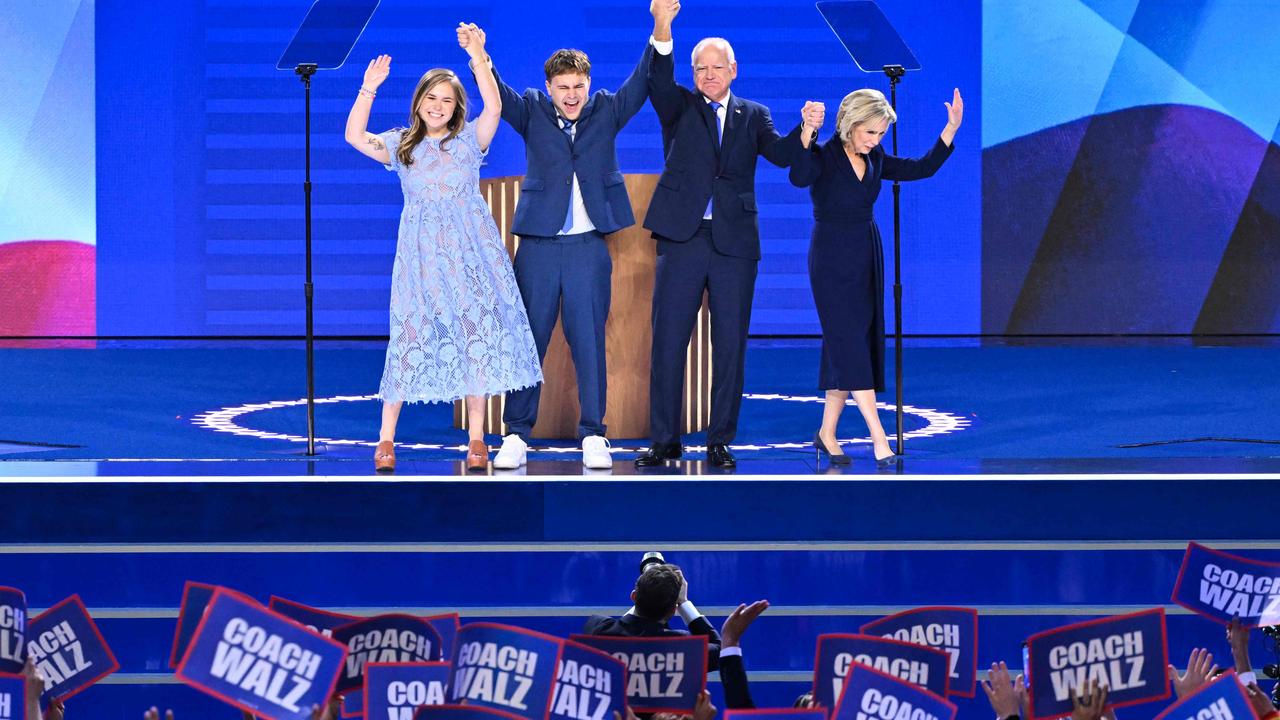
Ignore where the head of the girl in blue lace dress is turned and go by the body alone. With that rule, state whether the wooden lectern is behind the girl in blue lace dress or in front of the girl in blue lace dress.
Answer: behind

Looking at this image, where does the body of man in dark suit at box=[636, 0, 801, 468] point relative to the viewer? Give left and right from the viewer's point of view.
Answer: facing the viewer

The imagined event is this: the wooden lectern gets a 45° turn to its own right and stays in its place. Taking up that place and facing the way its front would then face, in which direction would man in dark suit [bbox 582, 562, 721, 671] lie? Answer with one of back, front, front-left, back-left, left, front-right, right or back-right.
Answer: front-left

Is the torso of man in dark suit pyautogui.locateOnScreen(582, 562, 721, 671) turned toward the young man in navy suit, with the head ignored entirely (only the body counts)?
yes

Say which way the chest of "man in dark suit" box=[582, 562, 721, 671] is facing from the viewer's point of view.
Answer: away from the camera

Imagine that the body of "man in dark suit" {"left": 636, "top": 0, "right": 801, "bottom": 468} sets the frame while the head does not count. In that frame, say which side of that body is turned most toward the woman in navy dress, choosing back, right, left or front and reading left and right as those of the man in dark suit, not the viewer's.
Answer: left

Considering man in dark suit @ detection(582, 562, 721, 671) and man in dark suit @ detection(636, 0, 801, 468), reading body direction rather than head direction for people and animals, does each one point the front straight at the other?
yes

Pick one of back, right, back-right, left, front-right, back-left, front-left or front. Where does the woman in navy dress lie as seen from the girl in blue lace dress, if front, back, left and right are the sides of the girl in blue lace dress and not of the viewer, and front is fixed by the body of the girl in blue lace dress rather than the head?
left

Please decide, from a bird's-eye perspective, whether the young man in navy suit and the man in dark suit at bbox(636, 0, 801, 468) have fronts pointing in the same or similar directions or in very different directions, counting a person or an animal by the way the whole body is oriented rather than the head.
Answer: same or similar directions

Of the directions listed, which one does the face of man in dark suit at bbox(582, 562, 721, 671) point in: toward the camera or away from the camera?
away from the camera

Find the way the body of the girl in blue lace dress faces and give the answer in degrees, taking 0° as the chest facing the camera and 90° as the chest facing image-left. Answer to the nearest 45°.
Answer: approximately 0°

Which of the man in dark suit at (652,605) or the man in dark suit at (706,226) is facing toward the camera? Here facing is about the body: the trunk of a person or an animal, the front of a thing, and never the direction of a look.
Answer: the man in dark suit at (706,226)

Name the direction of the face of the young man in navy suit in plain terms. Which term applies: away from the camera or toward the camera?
toward the camera

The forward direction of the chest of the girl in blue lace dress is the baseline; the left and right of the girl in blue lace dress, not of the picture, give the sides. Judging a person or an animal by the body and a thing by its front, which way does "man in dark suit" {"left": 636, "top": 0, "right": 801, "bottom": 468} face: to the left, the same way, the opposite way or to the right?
the same way

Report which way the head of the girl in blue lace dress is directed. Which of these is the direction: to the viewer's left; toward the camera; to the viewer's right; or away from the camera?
toward the camera
